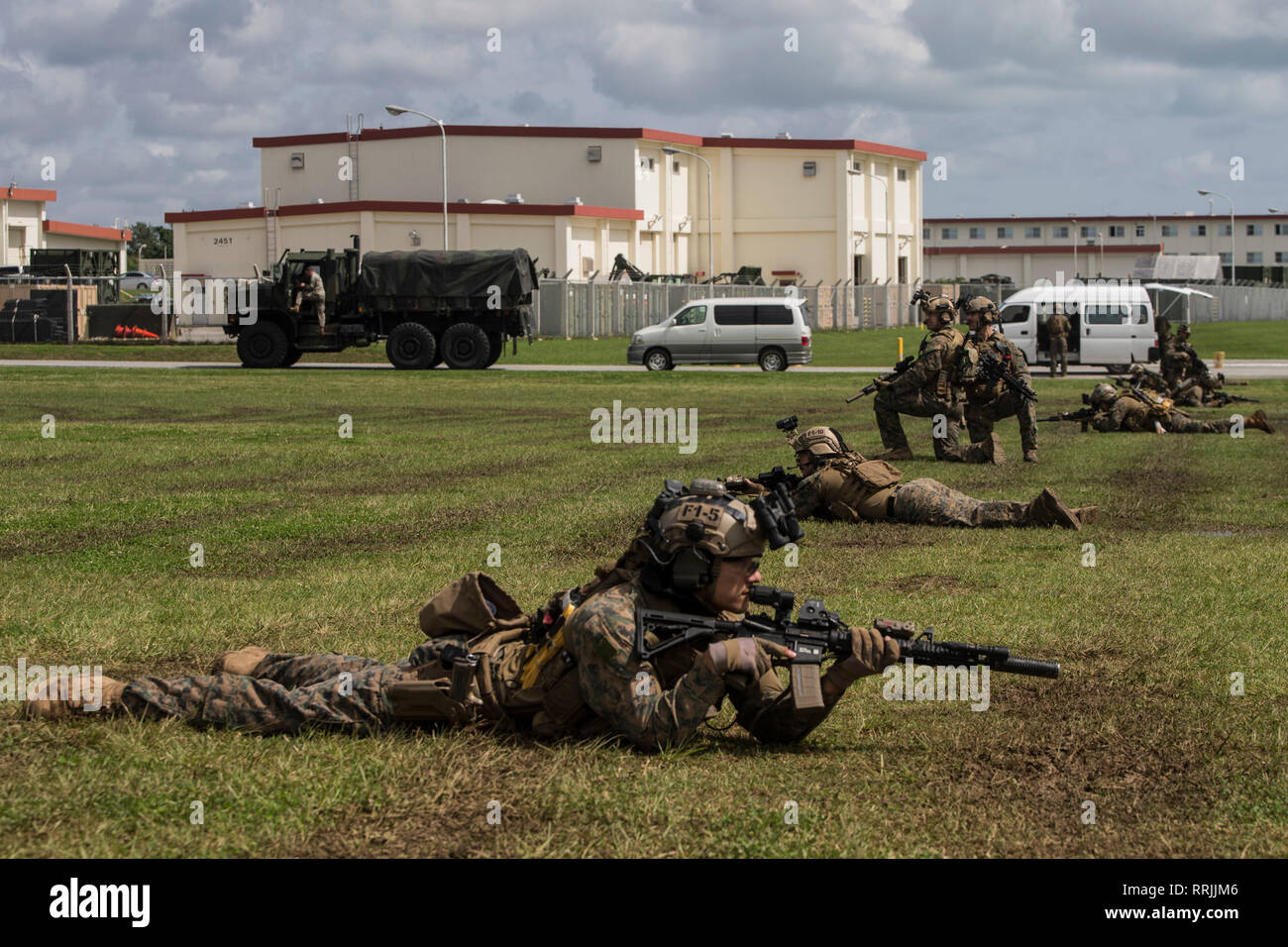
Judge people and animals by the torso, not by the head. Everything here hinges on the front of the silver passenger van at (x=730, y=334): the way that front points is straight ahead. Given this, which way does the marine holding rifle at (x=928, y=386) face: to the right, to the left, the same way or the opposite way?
the same way

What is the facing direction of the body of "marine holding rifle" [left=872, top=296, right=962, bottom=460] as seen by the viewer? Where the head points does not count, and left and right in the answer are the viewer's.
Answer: facing to the left of the viewer

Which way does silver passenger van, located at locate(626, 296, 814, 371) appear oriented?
to the viewer's left

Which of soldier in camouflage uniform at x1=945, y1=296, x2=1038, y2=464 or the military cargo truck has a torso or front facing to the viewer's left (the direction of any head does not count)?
the military cargo truck

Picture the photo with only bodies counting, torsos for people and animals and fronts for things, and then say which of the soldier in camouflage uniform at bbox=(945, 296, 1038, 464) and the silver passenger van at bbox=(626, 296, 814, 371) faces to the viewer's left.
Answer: the silver passenger van

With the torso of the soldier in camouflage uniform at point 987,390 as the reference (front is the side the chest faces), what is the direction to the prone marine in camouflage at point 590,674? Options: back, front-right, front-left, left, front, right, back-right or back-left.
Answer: front-right

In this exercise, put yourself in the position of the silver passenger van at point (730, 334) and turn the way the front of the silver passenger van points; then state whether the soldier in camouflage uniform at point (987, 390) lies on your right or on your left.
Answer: on your left

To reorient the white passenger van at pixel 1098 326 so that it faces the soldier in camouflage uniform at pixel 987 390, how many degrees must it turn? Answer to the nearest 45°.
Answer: approximately 90° to its left

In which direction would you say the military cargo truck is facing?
to the viewer's left

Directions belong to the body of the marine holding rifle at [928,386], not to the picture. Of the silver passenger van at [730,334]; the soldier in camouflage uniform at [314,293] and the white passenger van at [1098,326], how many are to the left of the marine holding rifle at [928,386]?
0
